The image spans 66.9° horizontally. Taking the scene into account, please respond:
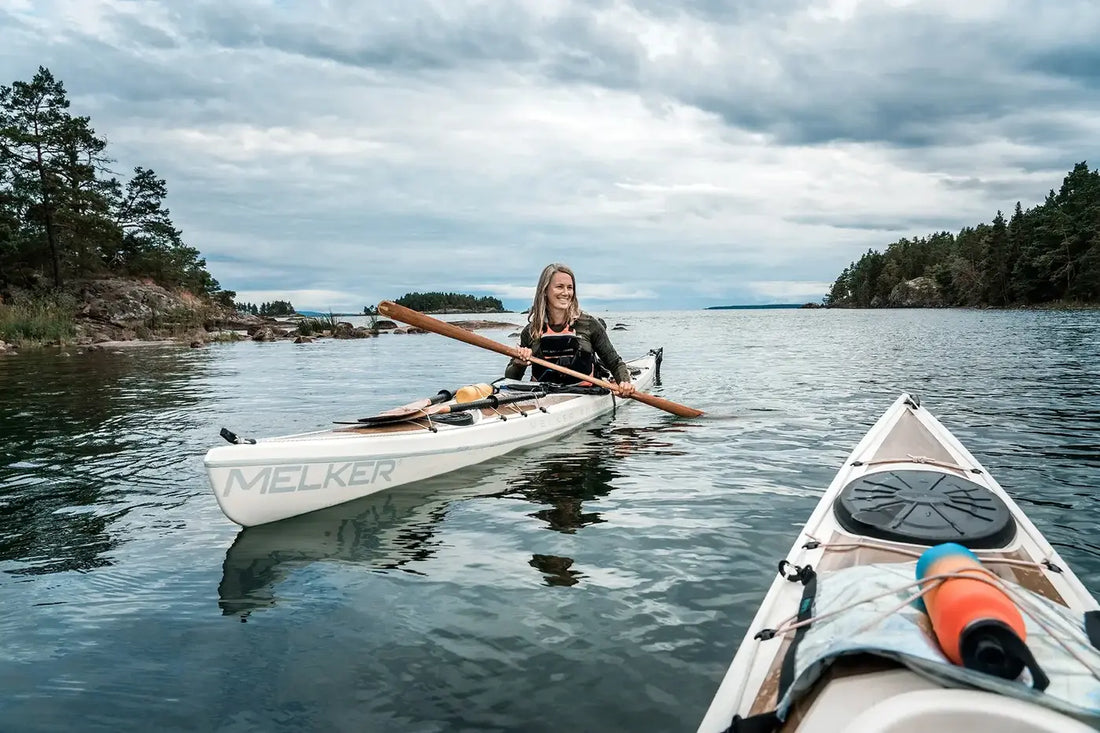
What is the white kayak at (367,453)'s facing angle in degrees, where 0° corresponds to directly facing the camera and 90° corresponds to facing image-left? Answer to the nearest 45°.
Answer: approximately 45°

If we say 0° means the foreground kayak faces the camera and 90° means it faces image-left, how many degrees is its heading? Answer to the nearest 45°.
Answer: approximately 180°

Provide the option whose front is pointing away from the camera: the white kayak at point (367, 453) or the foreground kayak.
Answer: the foreground kayak

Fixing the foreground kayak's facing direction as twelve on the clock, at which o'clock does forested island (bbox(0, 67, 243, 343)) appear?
The forested island is roughly at 10 o'clock from the foreground kayak.

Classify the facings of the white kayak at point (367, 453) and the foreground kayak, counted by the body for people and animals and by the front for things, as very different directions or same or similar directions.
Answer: very different directions

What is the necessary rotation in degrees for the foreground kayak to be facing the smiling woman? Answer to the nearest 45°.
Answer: approximately 45° to its left

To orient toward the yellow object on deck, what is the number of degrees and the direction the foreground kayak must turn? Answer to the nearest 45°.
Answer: approximately 45° to its left

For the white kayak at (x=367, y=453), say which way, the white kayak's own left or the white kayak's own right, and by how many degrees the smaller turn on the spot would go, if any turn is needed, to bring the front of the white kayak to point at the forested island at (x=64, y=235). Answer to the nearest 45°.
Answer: approximately 90° to the white kayak's own right
